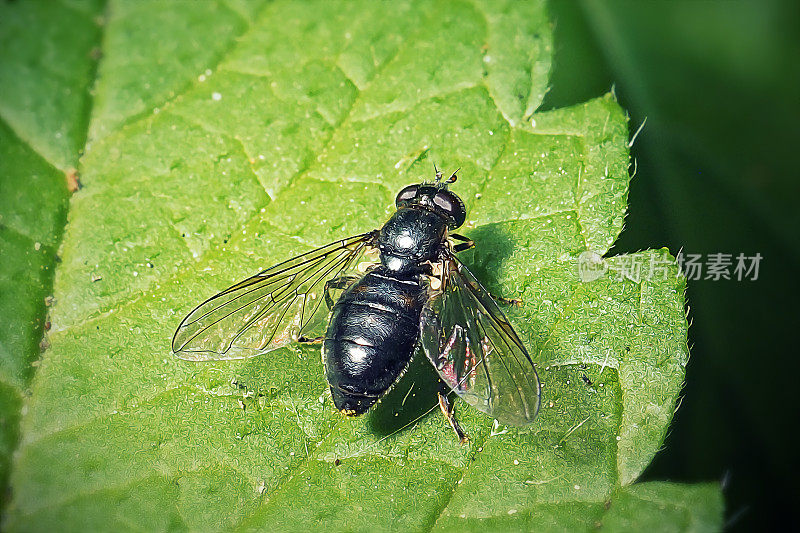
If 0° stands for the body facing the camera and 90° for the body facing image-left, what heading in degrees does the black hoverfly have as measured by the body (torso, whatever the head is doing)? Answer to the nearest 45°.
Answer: approximately 225°
